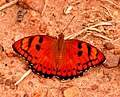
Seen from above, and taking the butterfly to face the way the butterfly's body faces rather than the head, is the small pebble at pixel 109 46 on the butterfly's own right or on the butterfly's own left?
on the butterfly's own right

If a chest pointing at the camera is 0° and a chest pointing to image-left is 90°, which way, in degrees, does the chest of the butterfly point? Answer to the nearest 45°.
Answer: approximately 180°
